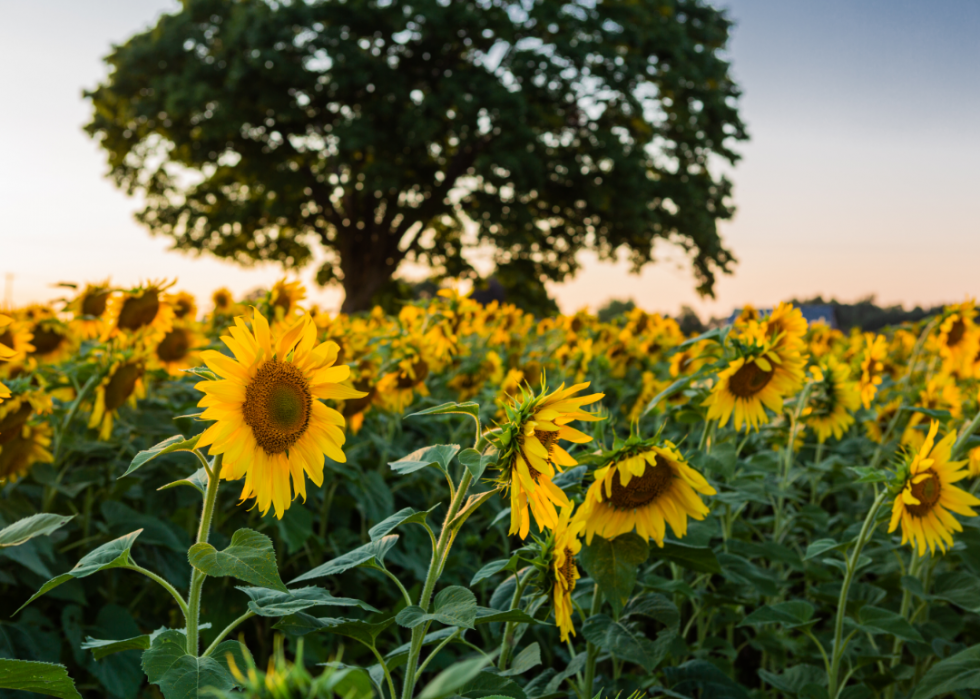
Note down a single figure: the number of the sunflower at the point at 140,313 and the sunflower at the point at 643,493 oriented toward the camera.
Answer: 2

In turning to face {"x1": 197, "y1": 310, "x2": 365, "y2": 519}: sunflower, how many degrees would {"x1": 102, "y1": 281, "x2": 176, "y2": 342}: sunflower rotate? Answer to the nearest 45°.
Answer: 0° — it already faces it

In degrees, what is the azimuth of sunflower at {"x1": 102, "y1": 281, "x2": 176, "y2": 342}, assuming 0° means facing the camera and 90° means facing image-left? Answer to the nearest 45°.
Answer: approximately 0°

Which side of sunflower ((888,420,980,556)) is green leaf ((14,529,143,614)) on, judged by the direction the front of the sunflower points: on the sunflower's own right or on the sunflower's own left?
on the sunflower's own right

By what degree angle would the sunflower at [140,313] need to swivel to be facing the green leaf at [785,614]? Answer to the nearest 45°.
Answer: approximately 45° to its left

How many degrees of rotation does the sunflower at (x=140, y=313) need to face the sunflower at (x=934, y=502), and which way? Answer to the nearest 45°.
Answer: approximately 45° to its left
